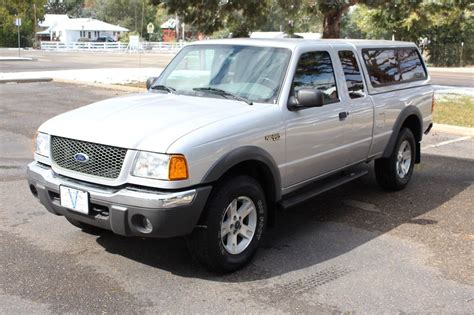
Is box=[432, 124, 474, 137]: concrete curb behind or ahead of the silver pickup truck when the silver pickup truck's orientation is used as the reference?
behind

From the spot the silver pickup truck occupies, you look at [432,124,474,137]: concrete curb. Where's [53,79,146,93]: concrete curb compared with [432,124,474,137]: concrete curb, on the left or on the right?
left

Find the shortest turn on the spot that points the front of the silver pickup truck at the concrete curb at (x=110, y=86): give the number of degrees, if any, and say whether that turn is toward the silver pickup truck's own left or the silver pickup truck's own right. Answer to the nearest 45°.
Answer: approximately 135° to the silver pickup truck's own right

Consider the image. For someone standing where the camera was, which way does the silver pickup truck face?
facing the viewer and to the left of the viewer
